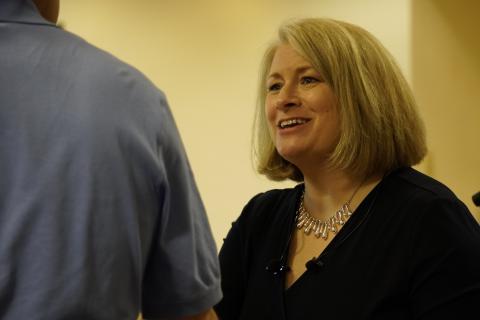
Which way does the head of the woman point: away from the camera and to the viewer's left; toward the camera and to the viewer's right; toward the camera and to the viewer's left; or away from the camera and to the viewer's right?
toward the camera and to the viewer's left

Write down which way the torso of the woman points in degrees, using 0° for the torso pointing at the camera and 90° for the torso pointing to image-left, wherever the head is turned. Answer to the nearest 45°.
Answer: approximately 45°
